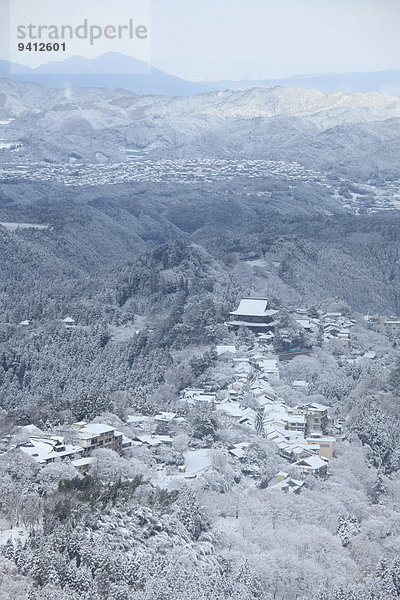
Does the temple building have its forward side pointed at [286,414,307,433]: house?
yes

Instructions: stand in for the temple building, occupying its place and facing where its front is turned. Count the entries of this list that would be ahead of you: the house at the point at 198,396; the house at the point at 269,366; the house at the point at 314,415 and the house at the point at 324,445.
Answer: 4

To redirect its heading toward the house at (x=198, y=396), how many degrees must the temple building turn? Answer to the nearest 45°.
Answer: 0° — it already faces it

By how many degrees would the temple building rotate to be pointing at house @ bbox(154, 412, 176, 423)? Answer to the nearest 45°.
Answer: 0° — it already faces it

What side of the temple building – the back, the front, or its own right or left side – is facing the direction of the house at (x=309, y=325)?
left

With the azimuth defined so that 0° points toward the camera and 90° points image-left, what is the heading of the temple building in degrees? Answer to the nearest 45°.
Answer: approximately 0°

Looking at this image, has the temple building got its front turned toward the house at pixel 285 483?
yes

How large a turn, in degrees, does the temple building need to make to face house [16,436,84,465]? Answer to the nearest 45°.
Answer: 0° — it already faces it

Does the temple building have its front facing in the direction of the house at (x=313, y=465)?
yes

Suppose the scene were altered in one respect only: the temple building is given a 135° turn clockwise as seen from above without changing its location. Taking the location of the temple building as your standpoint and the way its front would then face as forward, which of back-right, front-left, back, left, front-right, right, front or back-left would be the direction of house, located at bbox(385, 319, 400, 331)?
right

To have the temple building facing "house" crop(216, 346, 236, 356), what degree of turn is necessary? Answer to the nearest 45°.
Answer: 0° — it already faces it

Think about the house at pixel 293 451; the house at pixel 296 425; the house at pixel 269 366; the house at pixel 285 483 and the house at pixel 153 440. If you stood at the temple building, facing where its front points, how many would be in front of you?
5

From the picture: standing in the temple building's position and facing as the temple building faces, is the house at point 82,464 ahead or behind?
ahead

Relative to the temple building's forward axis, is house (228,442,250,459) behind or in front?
in front
